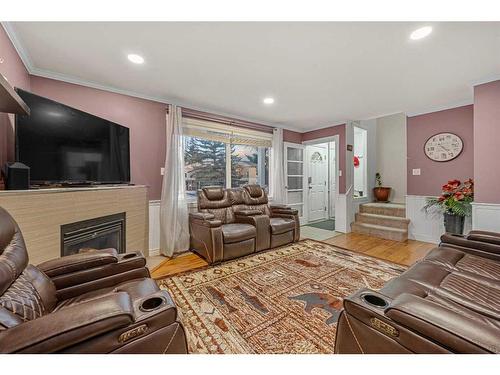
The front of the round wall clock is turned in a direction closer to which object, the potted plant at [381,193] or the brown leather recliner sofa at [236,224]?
the brown leather recliner sofa

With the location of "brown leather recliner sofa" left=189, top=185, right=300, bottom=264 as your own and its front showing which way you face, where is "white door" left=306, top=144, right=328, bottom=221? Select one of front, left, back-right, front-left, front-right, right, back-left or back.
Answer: left

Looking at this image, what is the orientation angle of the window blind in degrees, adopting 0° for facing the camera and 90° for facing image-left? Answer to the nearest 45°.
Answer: approximately 315°

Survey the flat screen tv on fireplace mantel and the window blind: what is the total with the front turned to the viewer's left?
0

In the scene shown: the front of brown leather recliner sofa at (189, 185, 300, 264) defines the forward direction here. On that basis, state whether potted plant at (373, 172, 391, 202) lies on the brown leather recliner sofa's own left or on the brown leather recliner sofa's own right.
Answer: on the brown leather recliner sofa's own left

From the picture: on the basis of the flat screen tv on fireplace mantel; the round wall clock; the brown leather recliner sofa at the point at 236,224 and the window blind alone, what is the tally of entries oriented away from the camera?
0

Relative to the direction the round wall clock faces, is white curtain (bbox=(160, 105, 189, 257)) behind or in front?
in front

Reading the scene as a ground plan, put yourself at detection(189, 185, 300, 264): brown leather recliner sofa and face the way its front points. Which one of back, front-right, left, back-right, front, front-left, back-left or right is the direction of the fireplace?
right

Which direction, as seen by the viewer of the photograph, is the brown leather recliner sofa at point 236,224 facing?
facing the viewer and to the right of the viewer

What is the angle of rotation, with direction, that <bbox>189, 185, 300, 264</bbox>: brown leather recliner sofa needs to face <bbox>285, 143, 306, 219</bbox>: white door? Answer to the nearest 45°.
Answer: approximately 90° to its left

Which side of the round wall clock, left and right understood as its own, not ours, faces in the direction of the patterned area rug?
front

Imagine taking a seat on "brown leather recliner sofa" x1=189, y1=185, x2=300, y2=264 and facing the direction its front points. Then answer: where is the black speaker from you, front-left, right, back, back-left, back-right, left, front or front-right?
right

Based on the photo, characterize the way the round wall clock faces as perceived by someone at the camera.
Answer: facing the viewer
